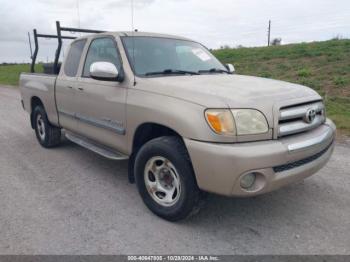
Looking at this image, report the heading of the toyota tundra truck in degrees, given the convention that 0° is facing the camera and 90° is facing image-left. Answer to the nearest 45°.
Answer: approximately 315°
